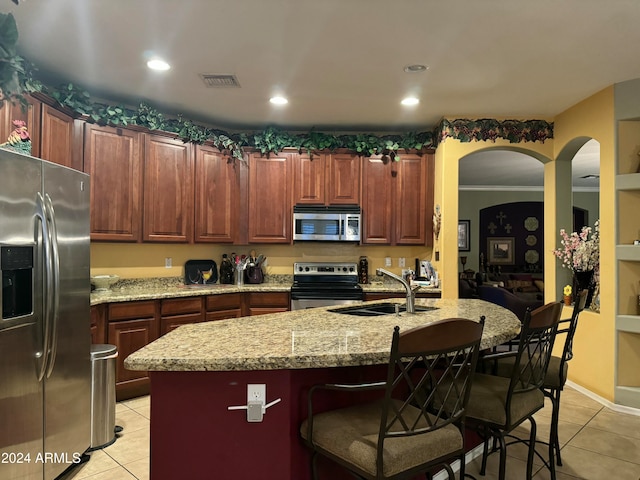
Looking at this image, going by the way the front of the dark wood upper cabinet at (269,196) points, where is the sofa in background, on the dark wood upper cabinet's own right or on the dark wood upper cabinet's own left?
on the dark wood upper cabinet's own left

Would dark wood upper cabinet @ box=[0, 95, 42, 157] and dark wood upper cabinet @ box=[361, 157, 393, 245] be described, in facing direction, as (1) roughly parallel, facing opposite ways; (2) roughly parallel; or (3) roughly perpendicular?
roughly perpendicular

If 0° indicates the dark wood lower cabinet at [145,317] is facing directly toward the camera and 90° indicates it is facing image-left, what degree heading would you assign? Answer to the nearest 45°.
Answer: approximately 315°

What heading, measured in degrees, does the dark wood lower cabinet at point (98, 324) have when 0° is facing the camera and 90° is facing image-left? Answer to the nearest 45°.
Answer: approximately 315°

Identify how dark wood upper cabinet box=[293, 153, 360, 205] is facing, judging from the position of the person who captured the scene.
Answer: facing the viewer

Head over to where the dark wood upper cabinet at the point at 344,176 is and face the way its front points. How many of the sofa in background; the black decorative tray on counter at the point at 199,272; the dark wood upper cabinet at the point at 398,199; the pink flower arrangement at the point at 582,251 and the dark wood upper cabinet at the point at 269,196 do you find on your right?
2

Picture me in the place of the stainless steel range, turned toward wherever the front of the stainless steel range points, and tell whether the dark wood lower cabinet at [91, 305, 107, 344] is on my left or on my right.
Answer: on my right

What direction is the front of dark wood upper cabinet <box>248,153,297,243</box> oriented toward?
toward the camera

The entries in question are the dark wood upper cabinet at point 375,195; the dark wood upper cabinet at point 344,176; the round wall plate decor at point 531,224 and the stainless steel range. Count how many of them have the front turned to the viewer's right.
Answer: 0

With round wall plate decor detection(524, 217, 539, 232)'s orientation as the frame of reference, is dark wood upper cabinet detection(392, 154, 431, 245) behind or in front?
in front

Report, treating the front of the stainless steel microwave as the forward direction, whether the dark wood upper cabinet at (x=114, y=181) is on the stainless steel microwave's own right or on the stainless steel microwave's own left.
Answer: on the stainless steel microwave's own right

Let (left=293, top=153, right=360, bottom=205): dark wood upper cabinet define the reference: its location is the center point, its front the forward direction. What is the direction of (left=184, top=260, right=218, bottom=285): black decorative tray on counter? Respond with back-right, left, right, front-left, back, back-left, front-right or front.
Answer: right

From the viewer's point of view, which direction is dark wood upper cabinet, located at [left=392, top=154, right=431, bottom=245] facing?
toward the camera

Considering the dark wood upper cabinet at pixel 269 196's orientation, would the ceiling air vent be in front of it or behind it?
in front
